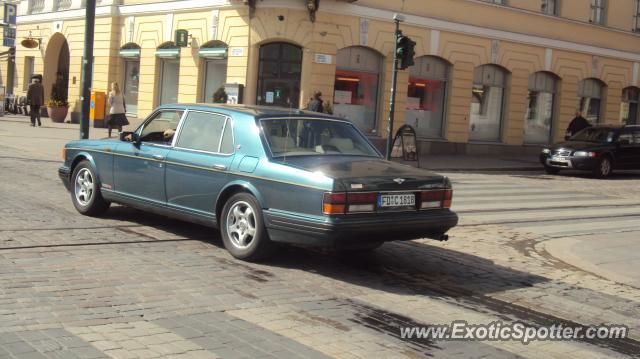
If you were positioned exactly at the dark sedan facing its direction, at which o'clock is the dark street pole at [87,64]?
The dark street pole is roughly at 12 o'clock from the dark sedan.

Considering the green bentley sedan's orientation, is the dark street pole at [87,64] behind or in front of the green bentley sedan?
in front

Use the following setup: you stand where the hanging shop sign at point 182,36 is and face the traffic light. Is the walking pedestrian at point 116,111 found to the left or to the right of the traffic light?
right

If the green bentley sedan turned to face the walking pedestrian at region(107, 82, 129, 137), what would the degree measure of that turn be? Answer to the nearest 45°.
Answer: approximately 45° to its right

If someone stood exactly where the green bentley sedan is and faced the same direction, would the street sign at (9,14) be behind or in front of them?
in front

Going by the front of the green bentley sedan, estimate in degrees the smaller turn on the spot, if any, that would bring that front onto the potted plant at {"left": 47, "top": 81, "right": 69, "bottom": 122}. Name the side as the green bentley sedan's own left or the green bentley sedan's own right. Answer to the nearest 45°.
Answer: approximately 45° to the green bentley sedan's own right

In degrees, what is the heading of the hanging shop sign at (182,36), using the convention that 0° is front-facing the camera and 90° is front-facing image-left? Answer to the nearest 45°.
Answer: approximately 0°

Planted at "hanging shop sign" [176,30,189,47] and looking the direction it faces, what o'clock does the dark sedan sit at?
The dark sedan is roughly at 10 o'clock from the hanging shop sign.

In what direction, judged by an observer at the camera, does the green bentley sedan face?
facing away from the viewer and to the left of the viewer

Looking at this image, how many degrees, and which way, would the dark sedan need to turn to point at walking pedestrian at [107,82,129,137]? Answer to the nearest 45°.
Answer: approximately 45° to its right

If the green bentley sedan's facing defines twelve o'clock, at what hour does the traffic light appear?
The traffic light is roughly at 2 o'clock from the green bentley sedan.

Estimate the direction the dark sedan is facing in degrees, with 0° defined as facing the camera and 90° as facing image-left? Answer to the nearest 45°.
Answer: approximately 45°

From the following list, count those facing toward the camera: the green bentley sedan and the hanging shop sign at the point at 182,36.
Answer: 1

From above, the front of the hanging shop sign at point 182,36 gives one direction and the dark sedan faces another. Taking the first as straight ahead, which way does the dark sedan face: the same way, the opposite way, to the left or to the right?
to the right

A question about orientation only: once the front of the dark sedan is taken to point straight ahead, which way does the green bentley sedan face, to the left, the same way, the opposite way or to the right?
to the right
